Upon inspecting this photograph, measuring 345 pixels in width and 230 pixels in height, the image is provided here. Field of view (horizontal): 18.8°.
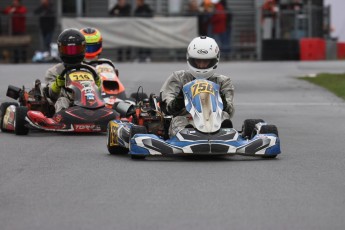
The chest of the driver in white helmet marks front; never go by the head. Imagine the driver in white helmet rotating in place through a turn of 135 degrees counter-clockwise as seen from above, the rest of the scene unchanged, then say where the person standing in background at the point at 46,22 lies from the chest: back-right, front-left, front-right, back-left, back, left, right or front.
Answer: front-left

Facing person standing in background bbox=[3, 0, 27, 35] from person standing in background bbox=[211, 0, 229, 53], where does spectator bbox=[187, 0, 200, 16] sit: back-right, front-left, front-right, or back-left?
front-right

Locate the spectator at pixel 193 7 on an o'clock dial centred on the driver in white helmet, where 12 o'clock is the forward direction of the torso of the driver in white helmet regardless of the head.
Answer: The spectator is roughly at 6 o'clock from the driver in white helmet.

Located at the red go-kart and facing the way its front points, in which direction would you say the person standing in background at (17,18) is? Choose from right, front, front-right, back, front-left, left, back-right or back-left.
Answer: back-left

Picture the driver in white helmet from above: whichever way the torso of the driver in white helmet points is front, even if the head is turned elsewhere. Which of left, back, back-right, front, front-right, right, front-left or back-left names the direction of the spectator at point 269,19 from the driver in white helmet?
back

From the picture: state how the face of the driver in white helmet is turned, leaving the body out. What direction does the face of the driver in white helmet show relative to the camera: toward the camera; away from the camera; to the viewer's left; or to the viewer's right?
toward the camera

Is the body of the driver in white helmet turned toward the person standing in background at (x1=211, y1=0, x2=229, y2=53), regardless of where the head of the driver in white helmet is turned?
no

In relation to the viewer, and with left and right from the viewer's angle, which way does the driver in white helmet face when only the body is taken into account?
facing the viewer

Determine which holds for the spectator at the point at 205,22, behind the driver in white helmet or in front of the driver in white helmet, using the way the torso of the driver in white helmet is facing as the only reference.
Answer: behind

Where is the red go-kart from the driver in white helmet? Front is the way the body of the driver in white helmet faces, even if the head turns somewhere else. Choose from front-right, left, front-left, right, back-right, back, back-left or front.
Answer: back-right

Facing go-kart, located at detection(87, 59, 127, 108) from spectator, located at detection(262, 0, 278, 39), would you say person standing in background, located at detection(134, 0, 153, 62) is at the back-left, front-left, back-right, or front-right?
front-right

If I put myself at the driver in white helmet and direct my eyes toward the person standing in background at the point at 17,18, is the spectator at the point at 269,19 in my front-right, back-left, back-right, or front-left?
front-right
